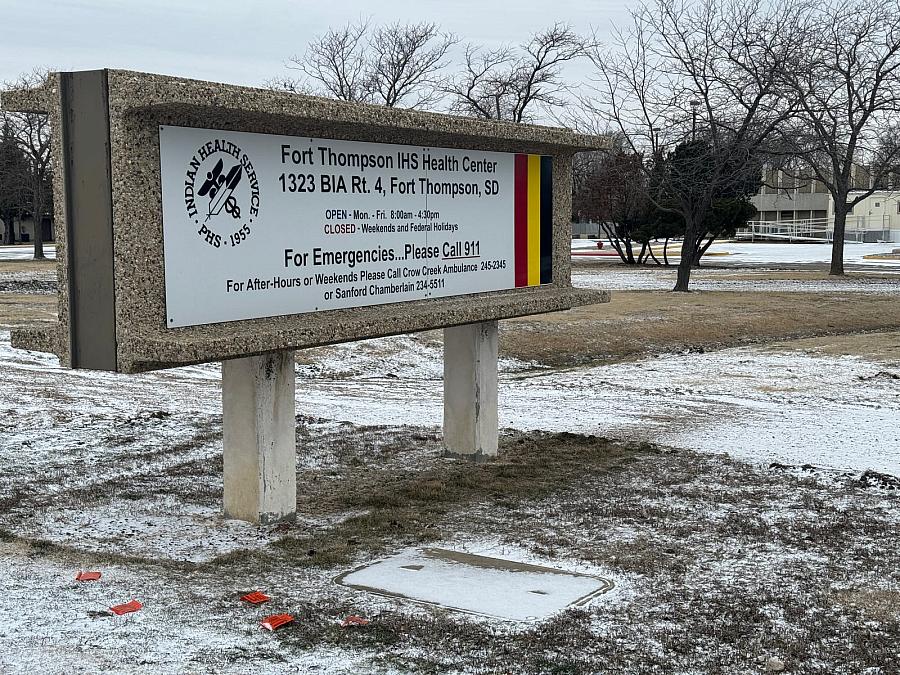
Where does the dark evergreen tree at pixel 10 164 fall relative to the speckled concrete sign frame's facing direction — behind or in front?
behind
